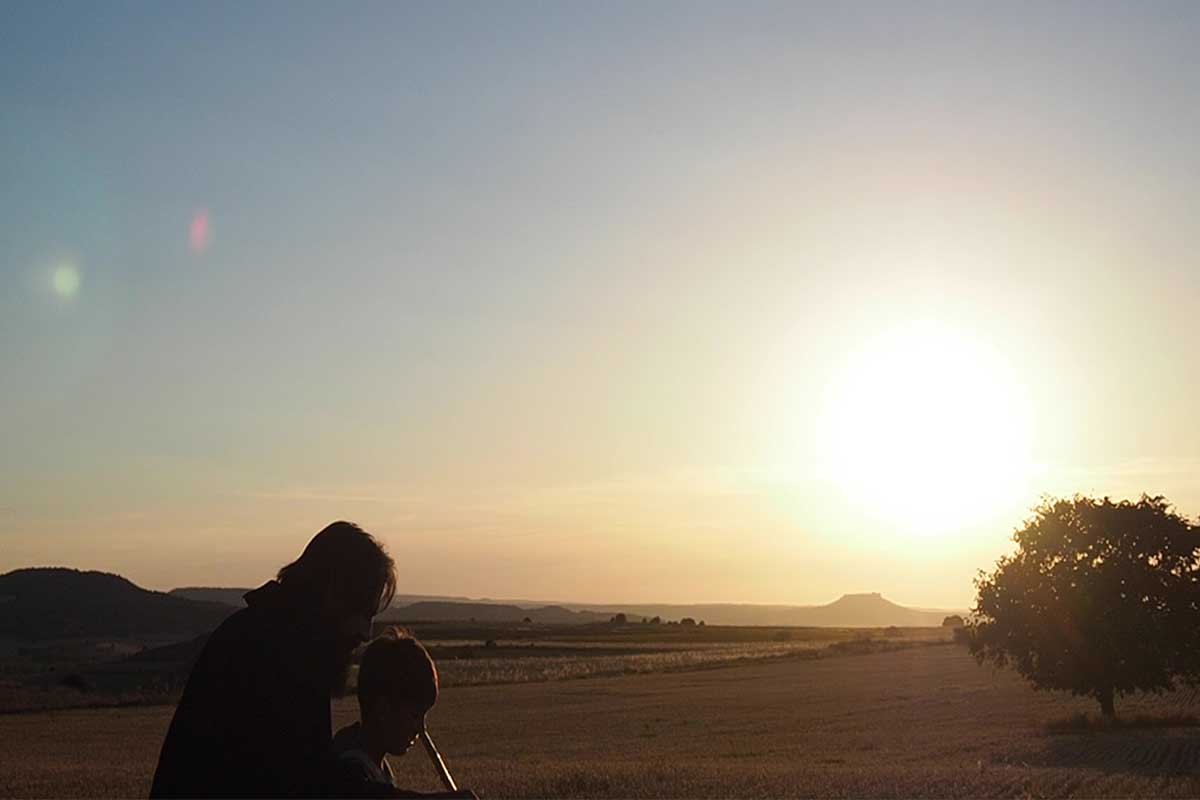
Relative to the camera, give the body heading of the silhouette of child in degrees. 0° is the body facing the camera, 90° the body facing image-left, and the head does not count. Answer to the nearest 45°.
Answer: approximately 270°

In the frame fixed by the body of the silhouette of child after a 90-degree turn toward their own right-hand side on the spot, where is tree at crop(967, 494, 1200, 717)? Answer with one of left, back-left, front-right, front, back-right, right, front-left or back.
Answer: back-left

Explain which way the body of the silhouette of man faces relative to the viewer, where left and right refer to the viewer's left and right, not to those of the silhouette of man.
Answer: facing to the right of the viewer

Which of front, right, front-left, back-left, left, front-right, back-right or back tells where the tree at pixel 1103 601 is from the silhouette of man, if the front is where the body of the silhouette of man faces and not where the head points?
front-left
